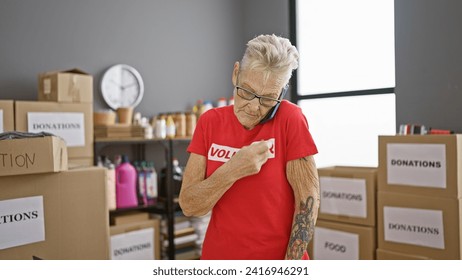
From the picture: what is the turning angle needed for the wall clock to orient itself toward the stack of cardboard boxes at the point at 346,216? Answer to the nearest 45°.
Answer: approximately 45° to its left

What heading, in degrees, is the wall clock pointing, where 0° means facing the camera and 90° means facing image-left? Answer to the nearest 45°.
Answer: approximately 0°

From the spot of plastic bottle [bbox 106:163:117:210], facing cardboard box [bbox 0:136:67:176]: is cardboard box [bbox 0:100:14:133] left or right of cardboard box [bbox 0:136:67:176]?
right

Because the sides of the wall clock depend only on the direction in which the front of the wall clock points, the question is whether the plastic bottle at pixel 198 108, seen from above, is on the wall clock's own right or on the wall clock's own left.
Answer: on the wall clock's own left

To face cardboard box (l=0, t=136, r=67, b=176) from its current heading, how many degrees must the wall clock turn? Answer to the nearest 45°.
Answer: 0° — it already faces it

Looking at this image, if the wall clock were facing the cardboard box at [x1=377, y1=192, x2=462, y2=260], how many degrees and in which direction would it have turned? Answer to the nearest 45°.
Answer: approximately 45° to its left
